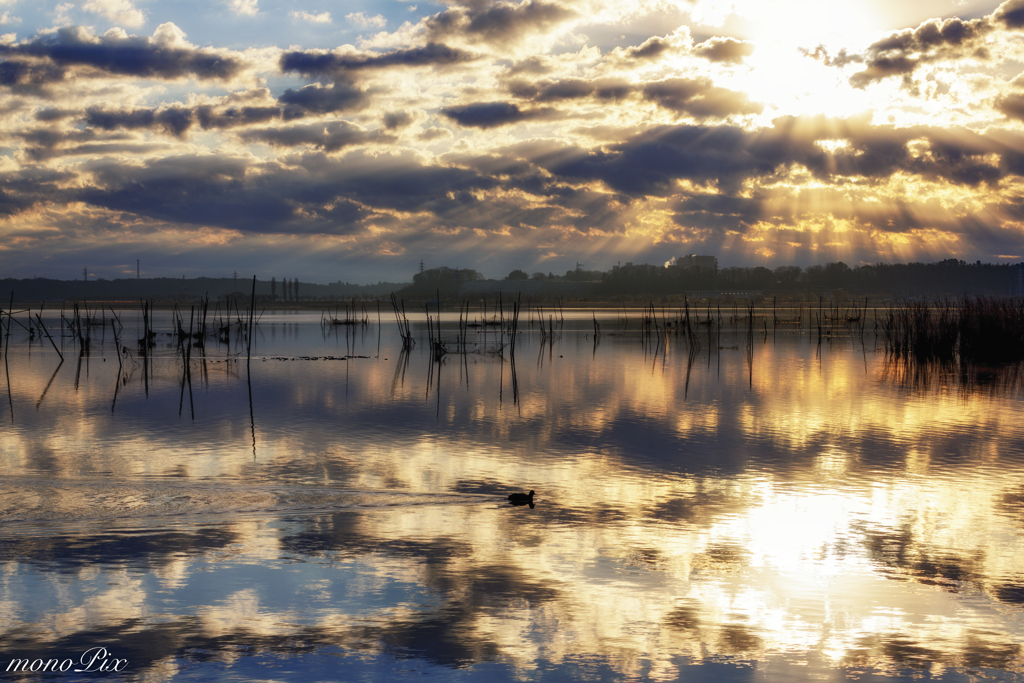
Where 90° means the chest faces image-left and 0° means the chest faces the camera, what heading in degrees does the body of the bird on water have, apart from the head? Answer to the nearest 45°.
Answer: approximately 270°
